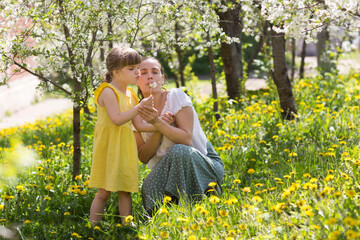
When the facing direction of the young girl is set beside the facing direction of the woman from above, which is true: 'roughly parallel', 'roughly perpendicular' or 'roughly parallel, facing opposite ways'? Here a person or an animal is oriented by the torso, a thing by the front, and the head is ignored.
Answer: roughly perpendicular

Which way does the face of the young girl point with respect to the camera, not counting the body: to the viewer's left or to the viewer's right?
to the viewer's right

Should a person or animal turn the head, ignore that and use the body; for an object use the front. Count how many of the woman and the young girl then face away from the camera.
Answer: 0

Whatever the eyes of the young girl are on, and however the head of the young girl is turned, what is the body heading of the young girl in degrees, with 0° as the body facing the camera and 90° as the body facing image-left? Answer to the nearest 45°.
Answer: approximately 315°

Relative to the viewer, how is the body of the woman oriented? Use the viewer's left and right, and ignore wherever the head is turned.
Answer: facing the viewer and to the left of the viewer
